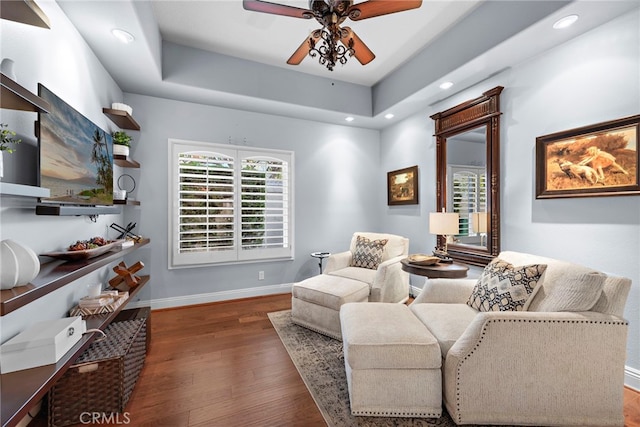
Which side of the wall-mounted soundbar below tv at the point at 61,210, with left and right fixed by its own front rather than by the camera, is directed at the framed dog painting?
front

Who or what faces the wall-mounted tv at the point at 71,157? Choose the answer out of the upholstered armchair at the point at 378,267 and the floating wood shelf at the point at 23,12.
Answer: the upholstered armchair

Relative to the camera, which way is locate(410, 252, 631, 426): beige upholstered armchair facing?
to the viewer's left

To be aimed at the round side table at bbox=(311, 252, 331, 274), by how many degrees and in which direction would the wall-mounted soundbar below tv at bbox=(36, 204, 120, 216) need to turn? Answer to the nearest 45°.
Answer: approximately 45° to its left

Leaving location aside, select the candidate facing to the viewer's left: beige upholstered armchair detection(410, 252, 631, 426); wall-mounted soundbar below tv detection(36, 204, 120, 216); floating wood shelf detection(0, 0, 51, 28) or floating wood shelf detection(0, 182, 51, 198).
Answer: the beige upholstered armchair

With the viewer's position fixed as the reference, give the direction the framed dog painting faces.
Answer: facing the viewer and to the left of the viewer

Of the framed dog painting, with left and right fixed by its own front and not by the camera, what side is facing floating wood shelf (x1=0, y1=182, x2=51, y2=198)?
front

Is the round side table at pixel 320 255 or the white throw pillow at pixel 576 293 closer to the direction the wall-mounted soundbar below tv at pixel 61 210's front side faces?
the white throw pillow

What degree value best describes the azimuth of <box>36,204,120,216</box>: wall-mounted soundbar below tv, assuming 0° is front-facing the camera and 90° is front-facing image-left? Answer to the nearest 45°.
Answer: approximately 315°

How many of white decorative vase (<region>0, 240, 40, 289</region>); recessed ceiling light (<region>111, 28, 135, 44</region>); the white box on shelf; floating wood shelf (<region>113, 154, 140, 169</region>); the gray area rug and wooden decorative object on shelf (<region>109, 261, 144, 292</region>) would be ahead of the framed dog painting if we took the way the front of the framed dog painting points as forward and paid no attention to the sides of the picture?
6

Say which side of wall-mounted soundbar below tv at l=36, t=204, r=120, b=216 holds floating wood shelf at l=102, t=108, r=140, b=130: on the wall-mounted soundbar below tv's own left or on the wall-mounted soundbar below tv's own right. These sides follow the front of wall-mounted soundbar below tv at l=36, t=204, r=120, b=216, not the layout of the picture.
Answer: on the wall-mounted soundbar below tv's own left

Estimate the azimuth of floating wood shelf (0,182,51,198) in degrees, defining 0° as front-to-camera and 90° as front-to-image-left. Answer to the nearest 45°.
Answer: approximately 315°

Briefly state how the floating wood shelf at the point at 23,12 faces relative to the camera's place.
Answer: facing the viewer and to the right of the viewer

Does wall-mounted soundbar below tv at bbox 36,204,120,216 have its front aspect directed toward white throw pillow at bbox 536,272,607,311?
yes
